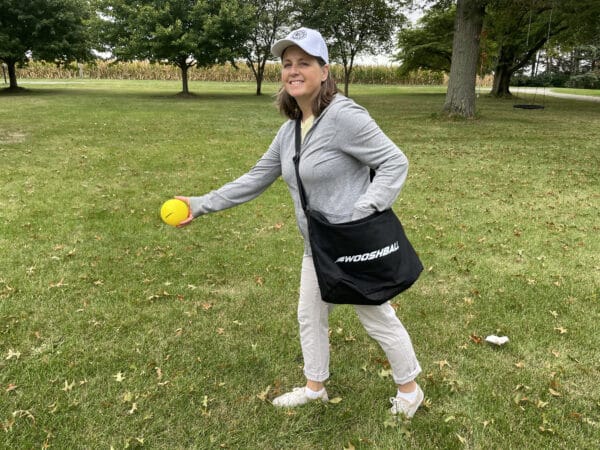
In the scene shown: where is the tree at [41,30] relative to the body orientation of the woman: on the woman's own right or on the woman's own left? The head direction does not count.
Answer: on the woman's own right

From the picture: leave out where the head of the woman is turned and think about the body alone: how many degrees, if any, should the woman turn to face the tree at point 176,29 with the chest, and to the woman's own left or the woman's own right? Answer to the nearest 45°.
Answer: approximately 135° to the woman's own right

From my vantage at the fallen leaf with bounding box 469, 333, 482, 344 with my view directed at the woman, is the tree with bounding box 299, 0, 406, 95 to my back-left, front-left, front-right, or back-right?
back-right

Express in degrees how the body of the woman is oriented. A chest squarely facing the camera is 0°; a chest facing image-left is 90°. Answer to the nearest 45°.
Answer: approximately 45°

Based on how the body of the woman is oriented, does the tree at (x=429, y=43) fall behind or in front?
behind

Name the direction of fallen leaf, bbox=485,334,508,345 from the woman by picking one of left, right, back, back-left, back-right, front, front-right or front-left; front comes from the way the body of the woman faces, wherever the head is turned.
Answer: back

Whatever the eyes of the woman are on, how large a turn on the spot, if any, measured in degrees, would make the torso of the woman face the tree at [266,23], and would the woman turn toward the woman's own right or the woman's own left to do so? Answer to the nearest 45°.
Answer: approximately 135° to the woman's own right

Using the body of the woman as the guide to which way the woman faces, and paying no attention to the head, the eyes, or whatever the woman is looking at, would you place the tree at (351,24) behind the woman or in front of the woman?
behind
